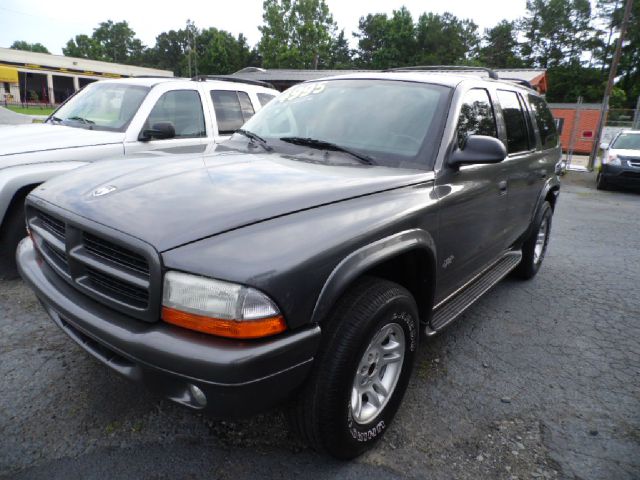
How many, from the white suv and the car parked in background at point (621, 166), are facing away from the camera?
0

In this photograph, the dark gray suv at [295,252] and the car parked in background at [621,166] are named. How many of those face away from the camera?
0

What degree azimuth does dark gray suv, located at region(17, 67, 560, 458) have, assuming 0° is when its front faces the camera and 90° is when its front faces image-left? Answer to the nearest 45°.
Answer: approximately 45°

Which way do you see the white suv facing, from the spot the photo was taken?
facing the viewer and to the left of the viewer

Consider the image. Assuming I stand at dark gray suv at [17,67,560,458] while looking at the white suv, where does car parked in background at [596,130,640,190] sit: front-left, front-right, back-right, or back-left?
front-right

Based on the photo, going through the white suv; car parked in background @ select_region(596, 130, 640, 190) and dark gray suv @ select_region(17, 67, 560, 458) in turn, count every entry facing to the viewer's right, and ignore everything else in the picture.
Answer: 0

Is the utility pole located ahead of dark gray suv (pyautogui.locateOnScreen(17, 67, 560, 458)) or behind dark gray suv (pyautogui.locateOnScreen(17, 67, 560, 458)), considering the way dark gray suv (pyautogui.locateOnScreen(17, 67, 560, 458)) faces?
behind

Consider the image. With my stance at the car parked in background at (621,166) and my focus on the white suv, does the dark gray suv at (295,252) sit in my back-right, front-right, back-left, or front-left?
front-left

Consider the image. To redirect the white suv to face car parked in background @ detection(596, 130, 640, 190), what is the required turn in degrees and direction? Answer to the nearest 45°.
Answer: approximately 135° to its left

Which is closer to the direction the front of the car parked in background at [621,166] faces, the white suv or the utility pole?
the white suv

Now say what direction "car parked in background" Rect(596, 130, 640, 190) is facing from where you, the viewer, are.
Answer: facing the viewer
